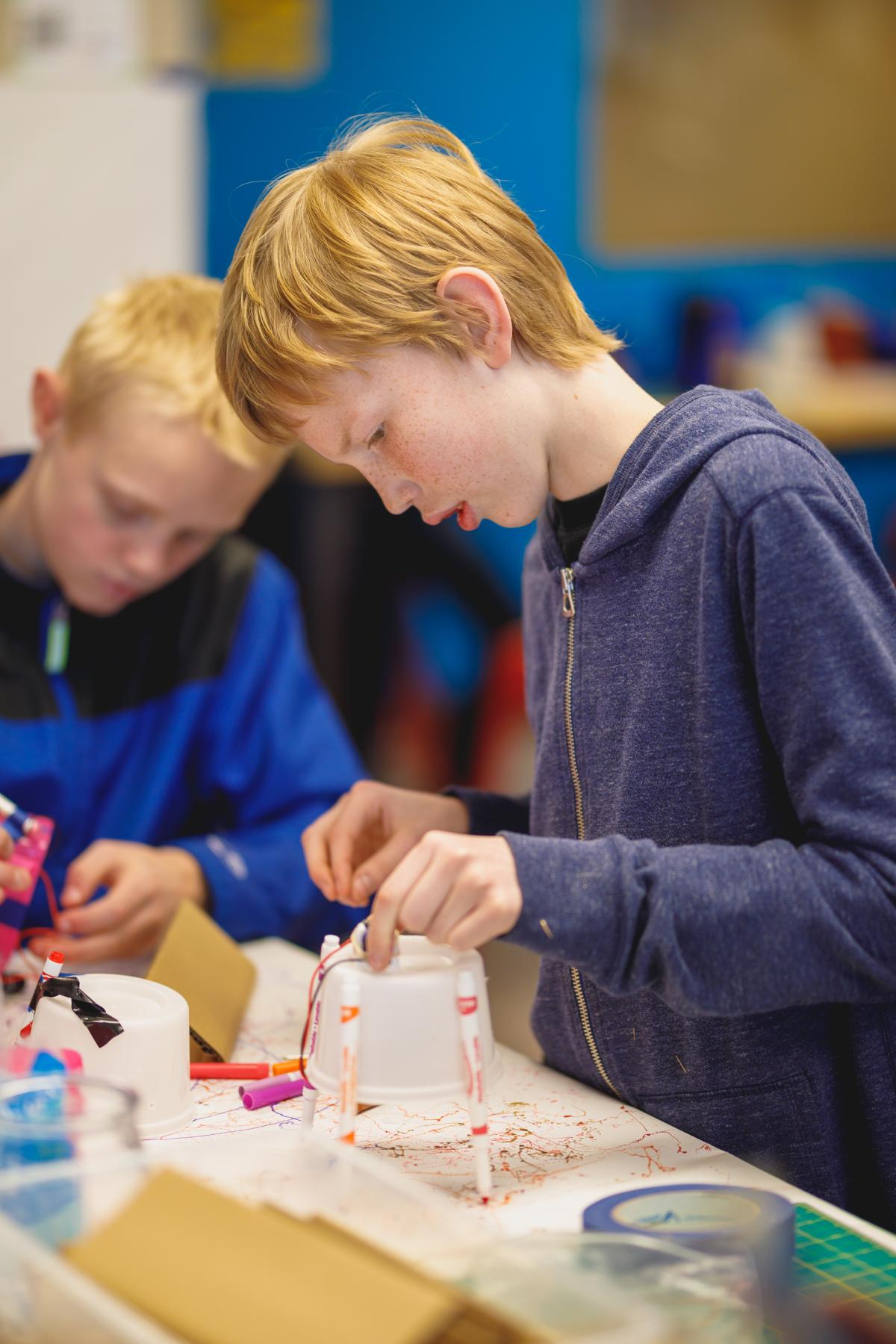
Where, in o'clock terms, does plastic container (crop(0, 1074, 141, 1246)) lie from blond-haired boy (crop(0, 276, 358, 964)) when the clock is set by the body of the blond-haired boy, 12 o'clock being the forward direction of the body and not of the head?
The plastic container is roughly at 12 o'clock from the blond-haired boy.

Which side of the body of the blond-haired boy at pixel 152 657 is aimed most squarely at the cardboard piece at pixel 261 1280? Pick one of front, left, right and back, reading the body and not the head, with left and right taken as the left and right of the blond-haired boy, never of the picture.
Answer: front

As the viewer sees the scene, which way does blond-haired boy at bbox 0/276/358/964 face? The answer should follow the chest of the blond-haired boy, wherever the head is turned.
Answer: toward the camera

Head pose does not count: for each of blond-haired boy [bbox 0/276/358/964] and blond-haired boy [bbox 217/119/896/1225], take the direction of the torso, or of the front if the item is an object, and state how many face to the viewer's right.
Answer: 0

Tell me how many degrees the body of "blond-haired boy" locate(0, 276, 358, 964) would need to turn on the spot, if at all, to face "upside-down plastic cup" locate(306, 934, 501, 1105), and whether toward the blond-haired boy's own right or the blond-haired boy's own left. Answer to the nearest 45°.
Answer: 0° — they already face it

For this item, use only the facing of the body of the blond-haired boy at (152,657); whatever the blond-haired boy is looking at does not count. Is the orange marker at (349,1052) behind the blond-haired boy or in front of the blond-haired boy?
in front

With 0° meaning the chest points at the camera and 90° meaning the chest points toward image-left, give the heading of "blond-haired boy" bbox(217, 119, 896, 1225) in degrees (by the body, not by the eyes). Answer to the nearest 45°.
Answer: approximately 45°

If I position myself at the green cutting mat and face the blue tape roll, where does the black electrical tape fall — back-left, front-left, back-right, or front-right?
front-right

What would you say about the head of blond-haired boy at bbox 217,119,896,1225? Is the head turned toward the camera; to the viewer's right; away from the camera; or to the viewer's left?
to the viewer's left

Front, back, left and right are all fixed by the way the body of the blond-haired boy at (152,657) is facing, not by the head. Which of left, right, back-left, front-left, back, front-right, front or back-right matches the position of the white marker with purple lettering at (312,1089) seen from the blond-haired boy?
front

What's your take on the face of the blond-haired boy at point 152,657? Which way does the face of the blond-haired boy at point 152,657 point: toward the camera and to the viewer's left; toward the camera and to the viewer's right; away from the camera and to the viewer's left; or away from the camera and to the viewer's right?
toward the camera and to the viewer's right
